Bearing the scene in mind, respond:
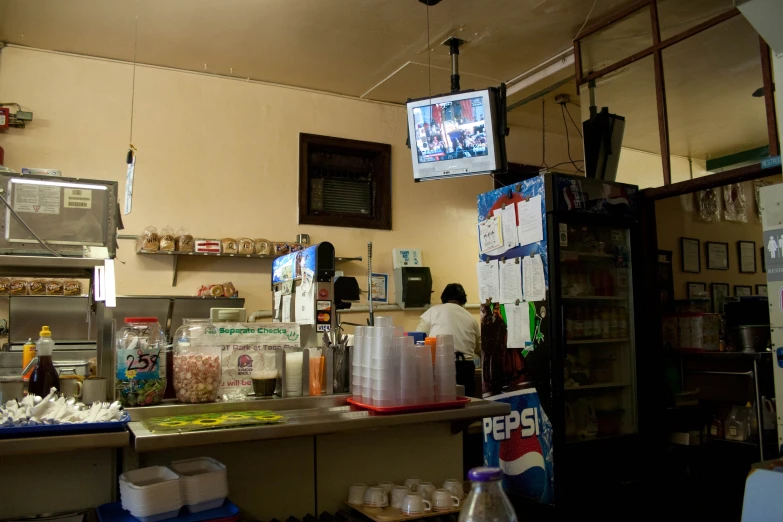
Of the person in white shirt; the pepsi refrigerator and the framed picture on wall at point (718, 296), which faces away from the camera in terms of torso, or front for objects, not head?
the person in white shirt

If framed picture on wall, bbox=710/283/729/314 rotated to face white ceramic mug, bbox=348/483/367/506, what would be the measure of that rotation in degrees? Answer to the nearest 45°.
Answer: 0° — it already faces it

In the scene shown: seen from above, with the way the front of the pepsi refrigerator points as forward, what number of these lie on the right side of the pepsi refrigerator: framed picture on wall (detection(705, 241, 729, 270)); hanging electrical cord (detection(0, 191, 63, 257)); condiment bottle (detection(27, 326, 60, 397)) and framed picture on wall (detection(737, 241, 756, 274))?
2

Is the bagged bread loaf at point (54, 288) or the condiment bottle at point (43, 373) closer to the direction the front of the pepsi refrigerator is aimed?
the condiment bottle

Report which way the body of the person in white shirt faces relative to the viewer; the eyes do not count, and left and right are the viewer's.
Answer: facing away from the viewer

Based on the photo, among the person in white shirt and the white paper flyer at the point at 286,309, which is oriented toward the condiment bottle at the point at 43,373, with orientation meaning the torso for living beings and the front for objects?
the white paper flyer

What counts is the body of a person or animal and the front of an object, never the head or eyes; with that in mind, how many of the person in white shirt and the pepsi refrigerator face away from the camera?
1

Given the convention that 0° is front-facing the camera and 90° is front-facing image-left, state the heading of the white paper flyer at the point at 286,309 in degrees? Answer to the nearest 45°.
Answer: approximately 45°
